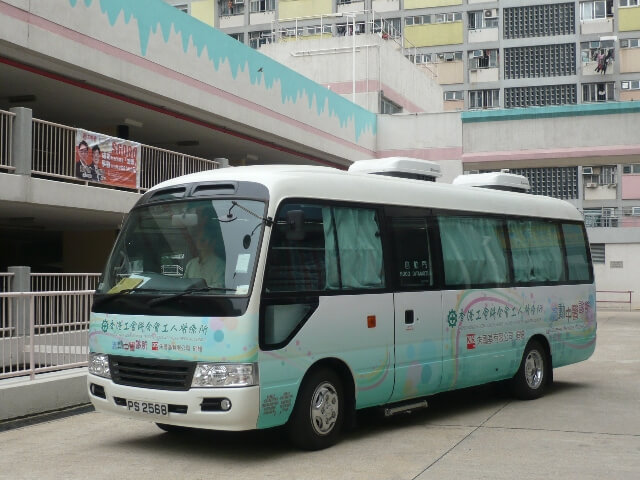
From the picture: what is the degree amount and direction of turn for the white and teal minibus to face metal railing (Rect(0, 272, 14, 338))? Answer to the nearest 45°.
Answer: approximately 90° to its right

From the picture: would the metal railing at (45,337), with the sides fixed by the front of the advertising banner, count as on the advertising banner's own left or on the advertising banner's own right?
on the advertising banner's own right

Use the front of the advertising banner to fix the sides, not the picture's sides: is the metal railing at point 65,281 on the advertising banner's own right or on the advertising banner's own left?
on the advertising banner's own right

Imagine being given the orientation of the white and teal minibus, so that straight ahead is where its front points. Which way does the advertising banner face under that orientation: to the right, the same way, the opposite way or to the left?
to the left

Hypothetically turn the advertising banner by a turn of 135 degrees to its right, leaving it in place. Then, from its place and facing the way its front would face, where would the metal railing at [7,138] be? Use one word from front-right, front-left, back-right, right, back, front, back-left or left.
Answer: front-left

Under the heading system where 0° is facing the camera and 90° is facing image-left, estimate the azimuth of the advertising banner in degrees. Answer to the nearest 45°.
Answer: approximately 315°

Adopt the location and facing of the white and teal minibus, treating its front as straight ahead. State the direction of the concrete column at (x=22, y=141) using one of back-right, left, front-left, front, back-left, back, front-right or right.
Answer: right

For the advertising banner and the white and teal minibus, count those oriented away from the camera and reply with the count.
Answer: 0

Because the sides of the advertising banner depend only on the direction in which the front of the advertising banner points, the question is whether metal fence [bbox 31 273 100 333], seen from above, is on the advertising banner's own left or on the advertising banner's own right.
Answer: on the advertising banner's own right

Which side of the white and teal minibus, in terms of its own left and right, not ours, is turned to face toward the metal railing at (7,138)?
right

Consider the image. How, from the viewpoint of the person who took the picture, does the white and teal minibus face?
facing the viewer and to the left of the viewer

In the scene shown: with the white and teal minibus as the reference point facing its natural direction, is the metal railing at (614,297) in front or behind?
behind

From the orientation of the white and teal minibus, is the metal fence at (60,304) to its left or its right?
on its right

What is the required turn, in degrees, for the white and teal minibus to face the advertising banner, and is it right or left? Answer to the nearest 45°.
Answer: approximately 90° to its right
